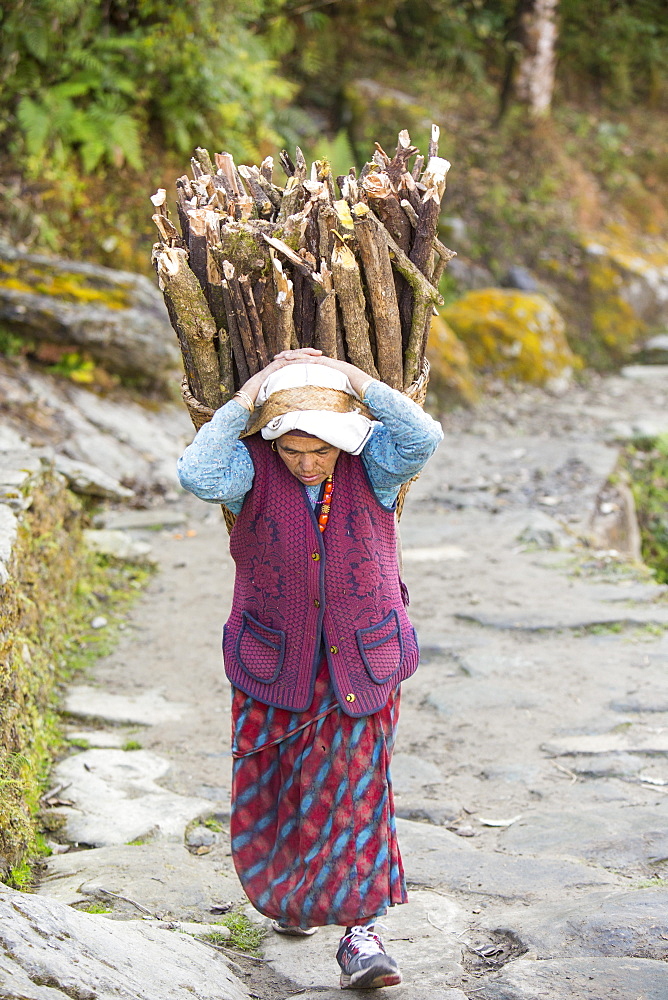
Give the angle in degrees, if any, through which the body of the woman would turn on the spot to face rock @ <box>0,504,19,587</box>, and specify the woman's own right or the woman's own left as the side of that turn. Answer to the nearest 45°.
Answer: approximately 135° to the woman's own right

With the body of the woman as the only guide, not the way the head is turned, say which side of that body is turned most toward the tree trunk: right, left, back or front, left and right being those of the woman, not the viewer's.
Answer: back

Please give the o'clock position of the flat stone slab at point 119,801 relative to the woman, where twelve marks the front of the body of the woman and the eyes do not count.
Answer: The flat stone slab is roughly at 5 o'clock from the woman.

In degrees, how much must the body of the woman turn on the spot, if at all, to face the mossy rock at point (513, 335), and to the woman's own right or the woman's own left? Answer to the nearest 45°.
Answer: approximately 180°

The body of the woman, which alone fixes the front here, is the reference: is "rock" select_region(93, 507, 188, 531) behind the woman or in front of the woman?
behind

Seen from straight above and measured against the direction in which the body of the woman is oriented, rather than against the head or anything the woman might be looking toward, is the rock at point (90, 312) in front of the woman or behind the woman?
behind

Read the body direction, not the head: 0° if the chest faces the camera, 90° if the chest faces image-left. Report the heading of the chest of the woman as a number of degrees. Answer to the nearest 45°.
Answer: approximately 0°
